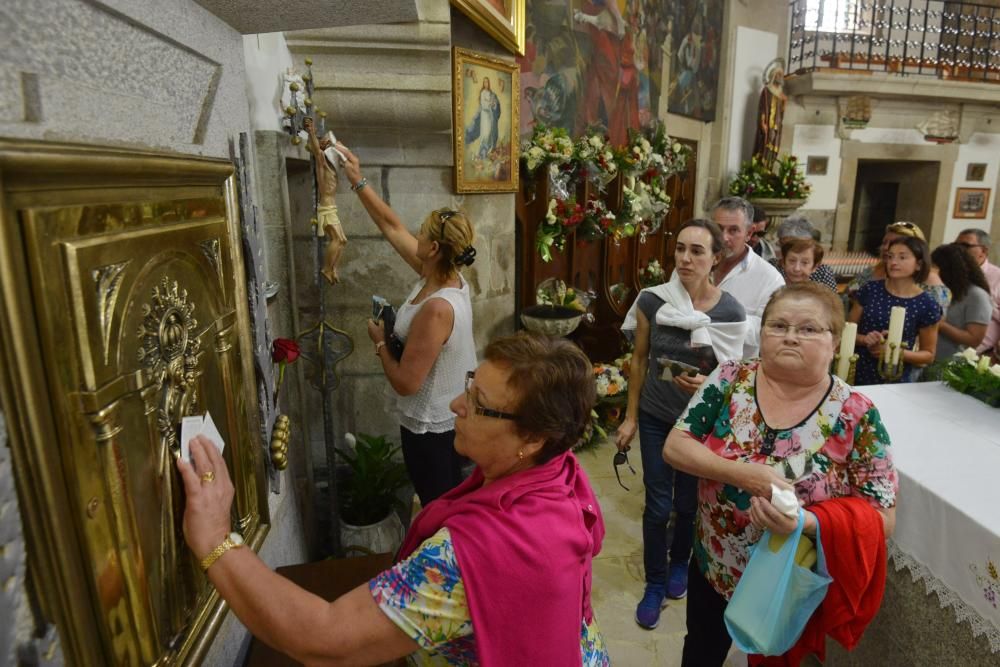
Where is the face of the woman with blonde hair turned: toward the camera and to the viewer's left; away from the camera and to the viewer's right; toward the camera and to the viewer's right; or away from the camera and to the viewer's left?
away from the camera and to the viewer's left

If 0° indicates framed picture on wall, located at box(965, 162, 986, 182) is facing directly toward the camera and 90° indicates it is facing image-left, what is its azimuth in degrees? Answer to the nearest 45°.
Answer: approximately 0°

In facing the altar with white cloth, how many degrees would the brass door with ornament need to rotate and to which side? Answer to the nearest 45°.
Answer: approximately 45° to its left

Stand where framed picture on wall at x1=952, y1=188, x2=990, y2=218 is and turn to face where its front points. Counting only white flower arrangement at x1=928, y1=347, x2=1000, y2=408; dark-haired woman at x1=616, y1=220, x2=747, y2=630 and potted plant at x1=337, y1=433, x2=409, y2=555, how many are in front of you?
3

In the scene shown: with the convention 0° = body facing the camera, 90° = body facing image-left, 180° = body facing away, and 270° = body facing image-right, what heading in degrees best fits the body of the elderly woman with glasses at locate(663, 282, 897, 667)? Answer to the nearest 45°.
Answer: approximately 0°

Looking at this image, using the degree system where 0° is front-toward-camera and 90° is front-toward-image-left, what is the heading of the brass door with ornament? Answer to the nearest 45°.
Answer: approximately 315°

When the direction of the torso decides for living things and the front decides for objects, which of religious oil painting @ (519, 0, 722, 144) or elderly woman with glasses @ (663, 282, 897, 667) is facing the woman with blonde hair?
the religious oil painting

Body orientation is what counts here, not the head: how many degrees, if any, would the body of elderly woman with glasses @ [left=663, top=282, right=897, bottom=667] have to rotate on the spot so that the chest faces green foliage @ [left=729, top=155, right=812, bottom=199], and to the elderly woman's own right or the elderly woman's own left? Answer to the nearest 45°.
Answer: approximately 180°

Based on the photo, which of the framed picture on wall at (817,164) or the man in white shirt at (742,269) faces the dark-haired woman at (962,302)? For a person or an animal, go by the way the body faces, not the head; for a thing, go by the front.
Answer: the framed picture on wall
